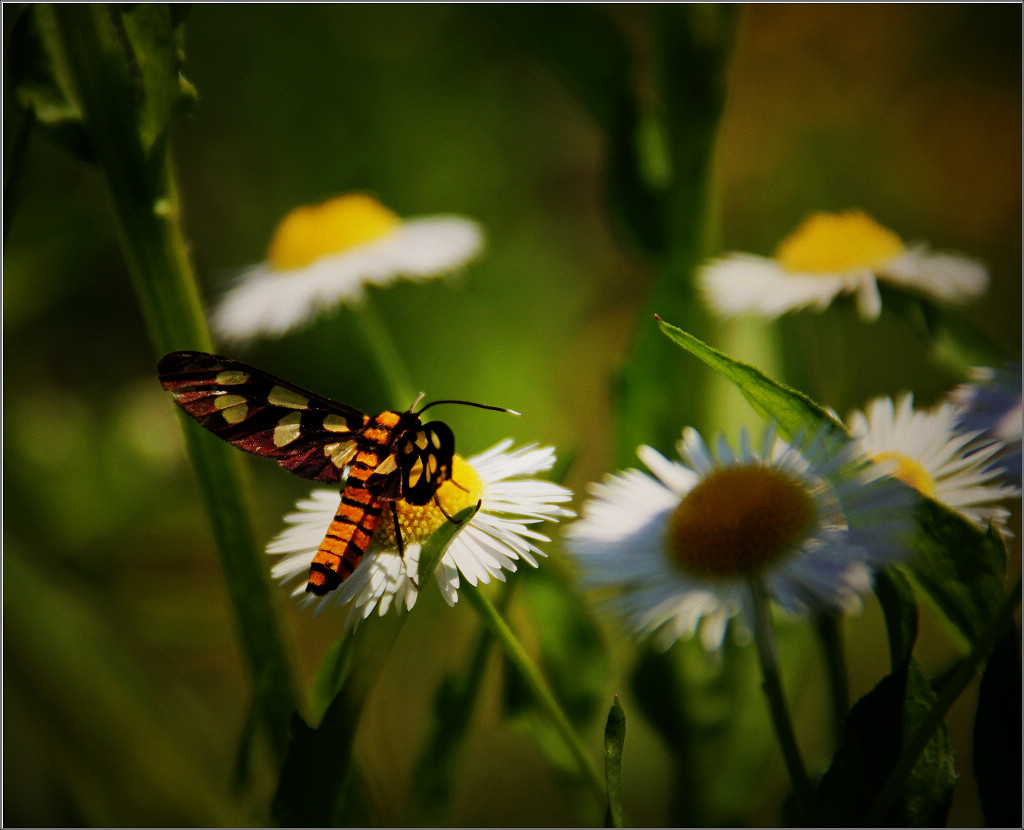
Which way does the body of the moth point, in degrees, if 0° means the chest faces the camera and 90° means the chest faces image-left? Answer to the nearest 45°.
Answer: approximately 225°

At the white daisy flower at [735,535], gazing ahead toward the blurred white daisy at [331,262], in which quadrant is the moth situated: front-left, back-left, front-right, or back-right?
front-left
